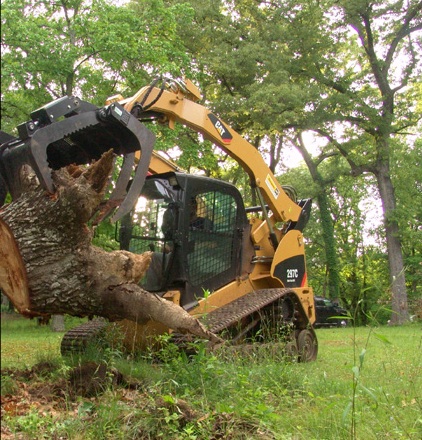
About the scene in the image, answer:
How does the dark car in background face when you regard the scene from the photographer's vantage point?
facing to the right of the viewer

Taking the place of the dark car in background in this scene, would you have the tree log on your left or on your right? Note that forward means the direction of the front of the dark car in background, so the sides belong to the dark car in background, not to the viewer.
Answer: on your right

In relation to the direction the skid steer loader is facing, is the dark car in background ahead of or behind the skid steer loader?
behind

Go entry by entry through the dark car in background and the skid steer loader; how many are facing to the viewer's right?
1

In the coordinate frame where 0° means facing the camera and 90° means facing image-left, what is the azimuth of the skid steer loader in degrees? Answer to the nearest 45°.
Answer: approximately 45°

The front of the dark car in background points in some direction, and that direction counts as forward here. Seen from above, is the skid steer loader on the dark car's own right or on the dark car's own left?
on the dark car's own right

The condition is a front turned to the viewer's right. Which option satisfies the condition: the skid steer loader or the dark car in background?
the dark car in background
